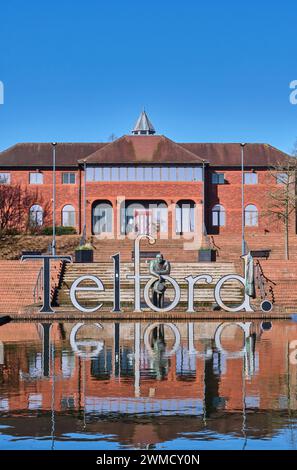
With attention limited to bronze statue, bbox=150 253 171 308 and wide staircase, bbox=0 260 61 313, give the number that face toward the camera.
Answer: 2

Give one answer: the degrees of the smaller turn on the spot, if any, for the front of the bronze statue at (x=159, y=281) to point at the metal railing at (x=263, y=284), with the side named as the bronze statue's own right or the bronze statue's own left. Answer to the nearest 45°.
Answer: approximately 135° to the bronze statue's own left

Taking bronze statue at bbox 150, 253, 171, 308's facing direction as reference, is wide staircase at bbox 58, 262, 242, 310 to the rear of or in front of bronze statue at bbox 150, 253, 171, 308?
to the rear

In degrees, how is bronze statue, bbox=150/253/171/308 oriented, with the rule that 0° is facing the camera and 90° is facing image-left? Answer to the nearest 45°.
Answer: approximately 0°

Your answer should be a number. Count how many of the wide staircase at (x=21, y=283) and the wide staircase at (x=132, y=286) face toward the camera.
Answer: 2

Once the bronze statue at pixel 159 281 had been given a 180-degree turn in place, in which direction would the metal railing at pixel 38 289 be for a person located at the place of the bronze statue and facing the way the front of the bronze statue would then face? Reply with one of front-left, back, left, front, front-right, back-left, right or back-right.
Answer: front-left

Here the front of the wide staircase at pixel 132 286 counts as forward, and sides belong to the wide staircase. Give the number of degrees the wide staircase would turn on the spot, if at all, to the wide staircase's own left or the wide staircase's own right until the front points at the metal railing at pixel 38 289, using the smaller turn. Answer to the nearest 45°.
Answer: approximately 90° to the wide staircase's own right

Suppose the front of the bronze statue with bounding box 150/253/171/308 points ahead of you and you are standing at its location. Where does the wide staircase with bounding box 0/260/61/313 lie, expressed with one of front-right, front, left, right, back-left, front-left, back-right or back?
back-right

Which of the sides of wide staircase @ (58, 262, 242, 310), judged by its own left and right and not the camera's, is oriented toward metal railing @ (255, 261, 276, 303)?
left

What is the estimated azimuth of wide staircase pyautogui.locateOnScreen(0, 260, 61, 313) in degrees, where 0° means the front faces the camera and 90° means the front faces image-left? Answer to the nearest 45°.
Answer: approximately 0°

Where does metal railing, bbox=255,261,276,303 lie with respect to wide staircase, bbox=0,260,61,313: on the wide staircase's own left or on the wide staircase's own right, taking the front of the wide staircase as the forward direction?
on the wide staircase's own left
